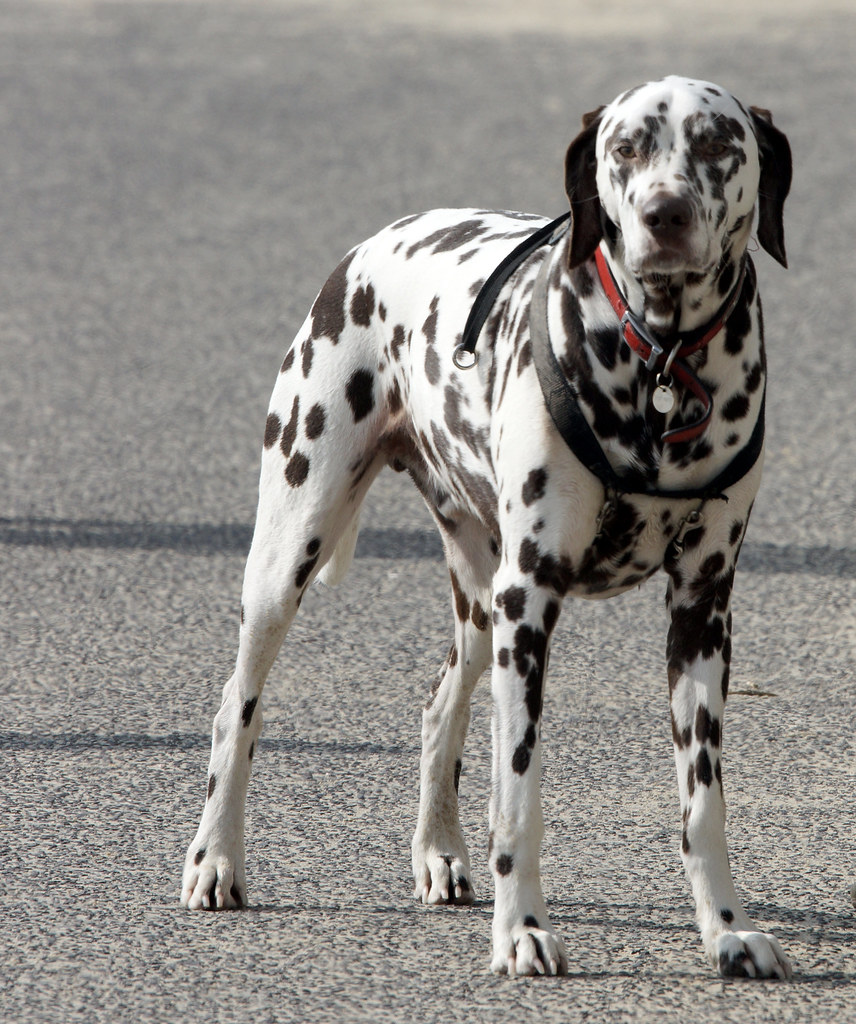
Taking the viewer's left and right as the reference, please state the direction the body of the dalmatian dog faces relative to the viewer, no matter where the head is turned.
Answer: facing the viewer and to the right of the viewer
